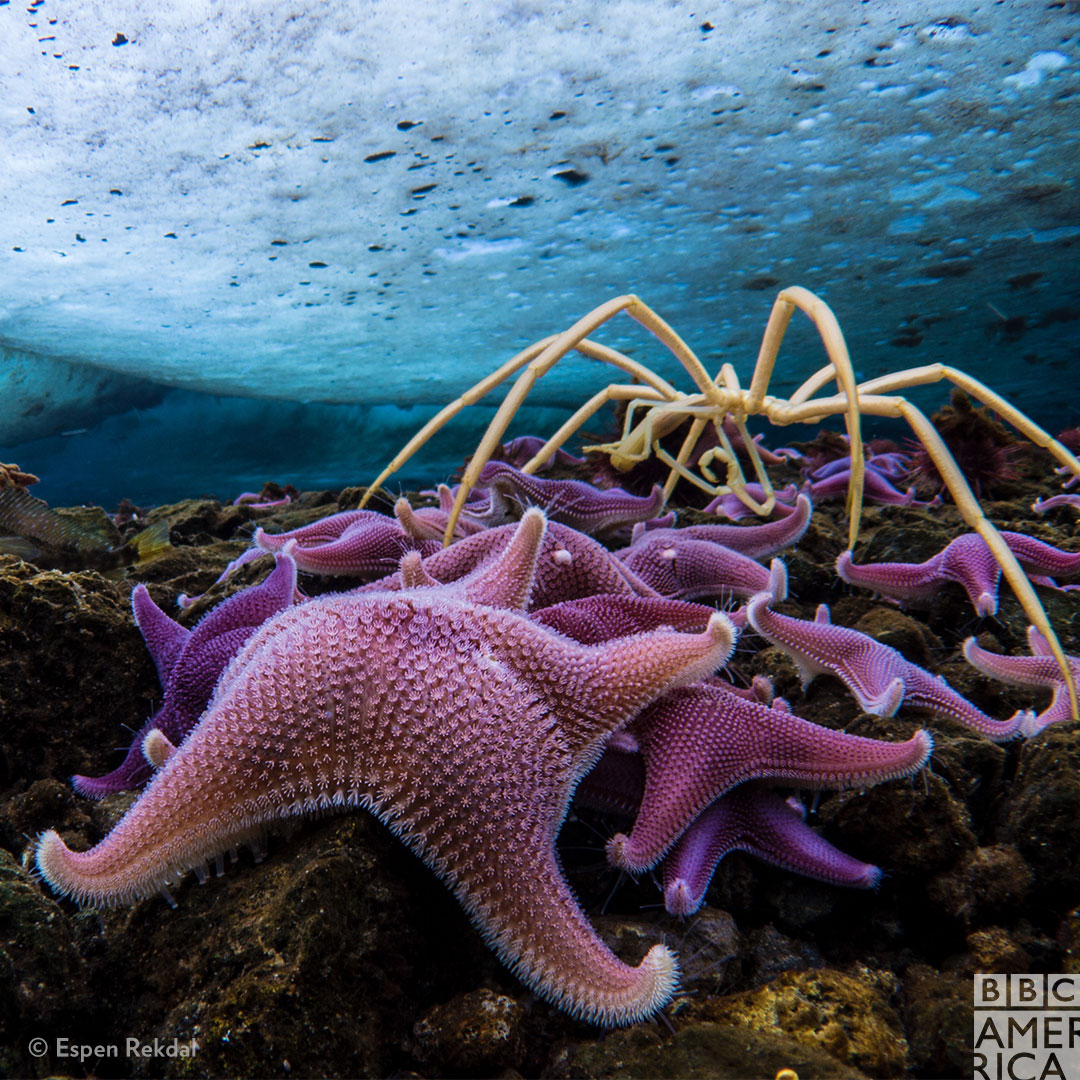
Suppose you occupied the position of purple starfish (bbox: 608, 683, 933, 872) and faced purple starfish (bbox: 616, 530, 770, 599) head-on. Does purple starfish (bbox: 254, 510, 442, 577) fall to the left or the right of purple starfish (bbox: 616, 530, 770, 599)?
left

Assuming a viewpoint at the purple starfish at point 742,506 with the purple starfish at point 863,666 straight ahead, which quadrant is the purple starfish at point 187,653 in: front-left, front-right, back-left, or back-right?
front-right

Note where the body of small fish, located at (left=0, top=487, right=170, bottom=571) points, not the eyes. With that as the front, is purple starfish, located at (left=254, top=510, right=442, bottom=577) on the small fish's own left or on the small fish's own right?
on the small fish's own left
